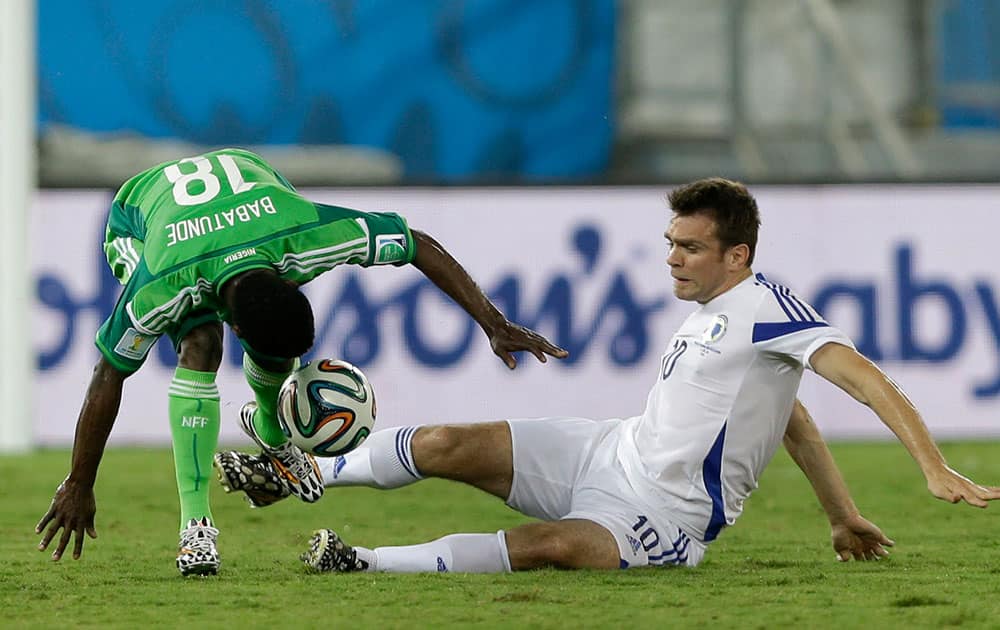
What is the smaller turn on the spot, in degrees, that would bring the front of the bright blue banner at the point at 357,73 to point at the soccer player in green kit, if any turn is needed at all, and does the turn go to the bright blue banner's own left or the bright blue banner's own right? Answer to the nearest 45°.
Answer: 0° — it already faces them

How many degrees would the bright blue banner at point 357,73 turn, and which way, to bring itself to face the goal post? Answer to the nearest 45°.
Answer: approximately 45° to its right

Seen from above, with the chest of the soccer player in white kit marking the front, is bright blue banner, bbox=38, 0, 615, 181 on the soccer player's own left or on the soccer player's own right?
on the soccer player's own right

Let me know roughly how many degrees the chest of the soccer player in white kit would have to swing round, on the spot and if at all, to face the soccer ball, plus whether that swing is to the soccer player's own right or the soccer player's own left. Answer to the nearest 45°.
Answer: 0° — they already face it

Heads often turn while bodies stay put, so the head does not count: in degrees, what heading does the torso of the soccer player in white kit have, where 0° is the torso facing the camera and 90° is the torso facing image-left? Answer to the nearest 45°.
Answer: approximately 90°
